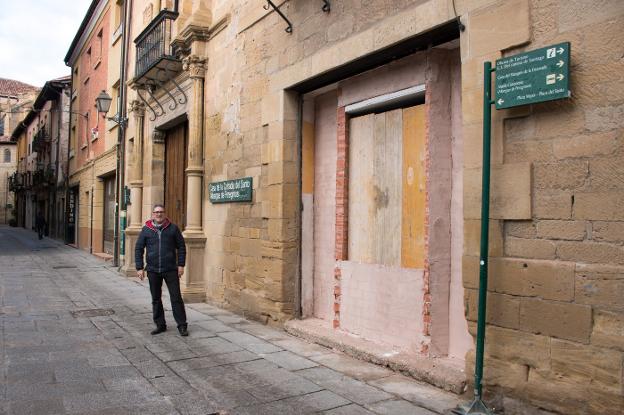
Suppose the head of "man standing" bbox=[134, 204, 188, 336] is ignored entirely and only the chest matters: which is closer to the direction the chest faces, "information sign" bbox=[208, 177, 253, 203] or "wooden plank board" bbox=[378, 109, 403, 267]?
the wooden plank board

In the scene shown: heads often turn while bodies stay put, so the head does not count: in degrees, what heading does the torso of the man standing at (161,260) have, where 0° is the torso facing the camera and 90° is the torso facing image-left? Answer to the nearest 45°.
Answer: approximately 0°

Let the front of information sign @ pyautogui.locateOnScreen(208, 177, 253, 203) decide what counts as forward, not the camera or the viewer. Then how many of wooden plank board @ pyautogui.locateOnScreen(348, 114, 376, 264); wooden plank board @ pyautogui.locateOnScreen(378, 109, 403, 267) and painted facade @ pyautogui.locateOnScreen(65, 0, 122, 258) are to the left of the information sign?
2

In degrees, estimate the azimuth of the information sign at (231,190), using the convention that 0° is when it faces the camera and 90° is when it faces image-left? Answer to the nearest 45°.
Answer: approximately 45°

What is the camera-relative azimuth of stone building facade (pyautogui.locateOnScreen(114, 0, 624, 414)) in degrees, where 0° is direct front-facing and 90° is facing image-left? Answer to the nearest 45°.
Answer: approximately 45°

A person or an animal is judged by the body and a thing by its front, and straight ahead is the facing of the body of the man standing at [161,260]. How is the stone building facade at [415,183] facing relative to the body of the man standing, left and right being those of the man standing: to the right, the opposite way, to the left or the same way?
to the right

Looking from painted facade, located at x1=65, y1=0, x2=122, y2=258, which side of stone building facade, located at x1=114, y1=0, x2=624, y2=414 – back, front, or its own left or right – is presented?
right

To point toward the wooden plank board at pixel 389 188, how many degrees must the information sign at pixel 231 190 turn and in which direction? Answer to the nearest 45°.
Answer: approximately 90° to its left

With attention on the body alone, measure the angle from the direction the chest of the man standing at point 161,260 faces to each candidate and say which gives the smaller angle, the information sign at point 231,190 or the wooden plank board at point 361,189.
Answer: the wooden plank board
